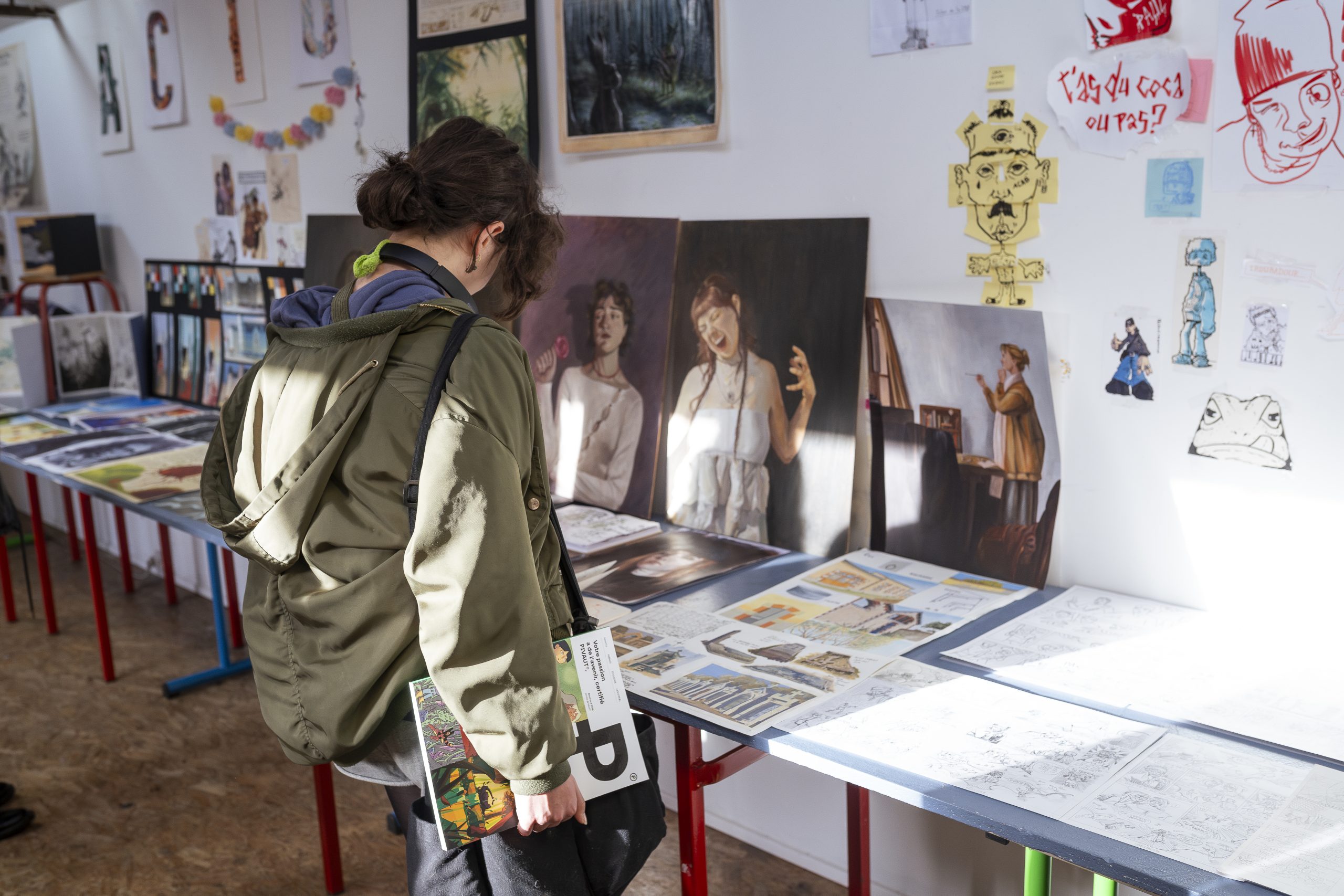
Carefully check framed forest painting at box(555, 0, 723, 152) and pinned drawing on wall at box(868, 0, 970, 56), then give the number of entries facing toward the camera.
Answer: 2

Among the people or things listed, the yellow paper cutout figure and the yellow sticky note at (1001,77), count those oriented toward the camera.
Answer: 2

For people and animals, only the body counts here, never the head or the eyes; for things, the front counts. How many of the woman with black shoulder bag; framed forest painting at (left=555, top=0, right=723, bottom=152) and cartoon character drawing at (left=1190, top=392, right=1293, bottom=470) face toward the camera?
2

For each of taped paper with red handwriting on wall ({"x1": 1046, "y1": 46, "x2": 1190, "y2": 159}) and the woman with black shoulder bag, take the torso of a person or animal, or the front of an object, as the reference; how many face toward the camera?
1

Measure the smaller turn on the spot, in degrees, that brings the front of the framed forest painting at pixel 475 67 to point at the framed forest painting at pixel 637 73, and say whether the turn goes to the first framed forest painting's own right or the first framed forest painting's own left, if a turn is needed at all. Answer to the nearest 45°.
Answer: approximately 90° to the first framed forest painting's own left

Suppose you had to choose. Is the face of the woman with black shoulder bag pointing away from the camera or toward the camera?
away from the camera
